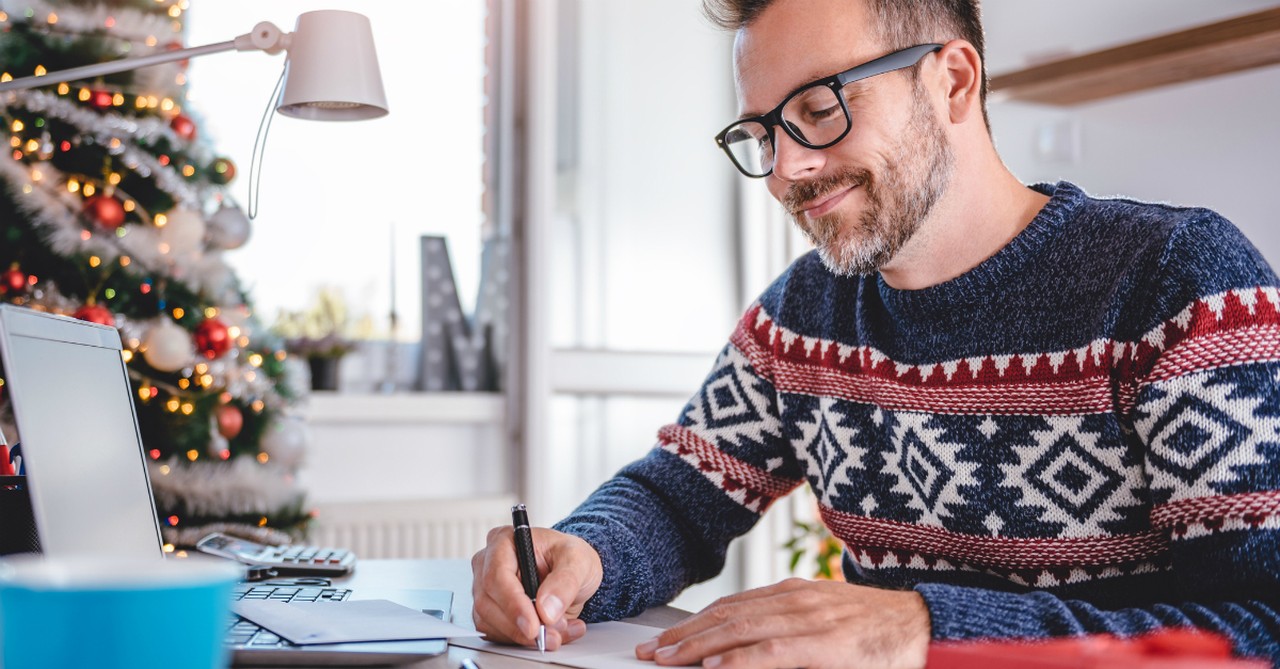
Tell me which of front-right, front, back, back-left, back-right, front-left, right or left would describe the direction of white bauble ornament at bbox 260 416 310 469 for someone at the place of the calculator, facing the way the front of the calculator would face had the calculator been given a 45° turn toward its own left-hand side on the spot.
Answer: front-left

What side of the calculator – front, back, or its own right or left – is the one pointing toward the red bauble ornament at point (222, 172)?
left

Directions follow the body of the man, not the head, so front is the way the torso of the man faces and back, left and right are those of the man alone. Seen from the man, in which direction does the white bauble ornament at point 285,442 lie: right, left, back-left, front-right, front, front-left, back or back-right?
right

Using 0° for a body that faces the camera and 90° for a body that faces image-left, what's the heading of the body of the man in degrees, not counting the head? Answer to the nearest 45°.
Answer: approximately 45°

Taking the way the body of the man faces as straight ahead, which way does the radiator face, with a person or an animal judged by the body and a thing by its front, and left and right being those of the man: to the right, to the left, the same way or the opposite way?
to the left

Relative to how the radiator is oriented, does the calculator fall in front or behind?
in front

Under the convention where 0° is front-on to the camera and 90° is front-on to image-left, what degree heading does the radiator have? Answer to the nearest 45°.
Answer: approximately 0°

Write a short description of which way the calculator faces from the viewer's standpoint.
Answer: facing to the right of the viewer

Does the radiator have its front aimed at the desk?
yes

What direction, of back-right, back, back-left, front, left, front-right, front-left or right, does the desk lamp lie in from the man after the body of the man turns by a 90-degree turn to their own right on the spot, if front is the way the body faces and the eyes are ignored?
front-left

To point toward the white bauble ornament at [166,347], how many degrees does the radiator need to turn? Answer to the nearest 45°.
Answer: approximately 45° to its right

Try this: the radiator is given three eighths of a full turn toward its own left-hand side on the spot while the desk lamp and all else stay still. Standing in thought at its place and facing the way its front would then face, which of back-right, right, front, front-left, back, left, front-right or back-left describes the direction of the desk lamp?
back-right

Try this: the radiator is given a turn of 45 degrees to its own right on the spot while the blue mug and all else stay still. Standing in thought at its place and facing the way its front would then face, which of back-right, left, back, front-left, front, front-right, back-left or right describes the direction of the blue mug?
front-left
